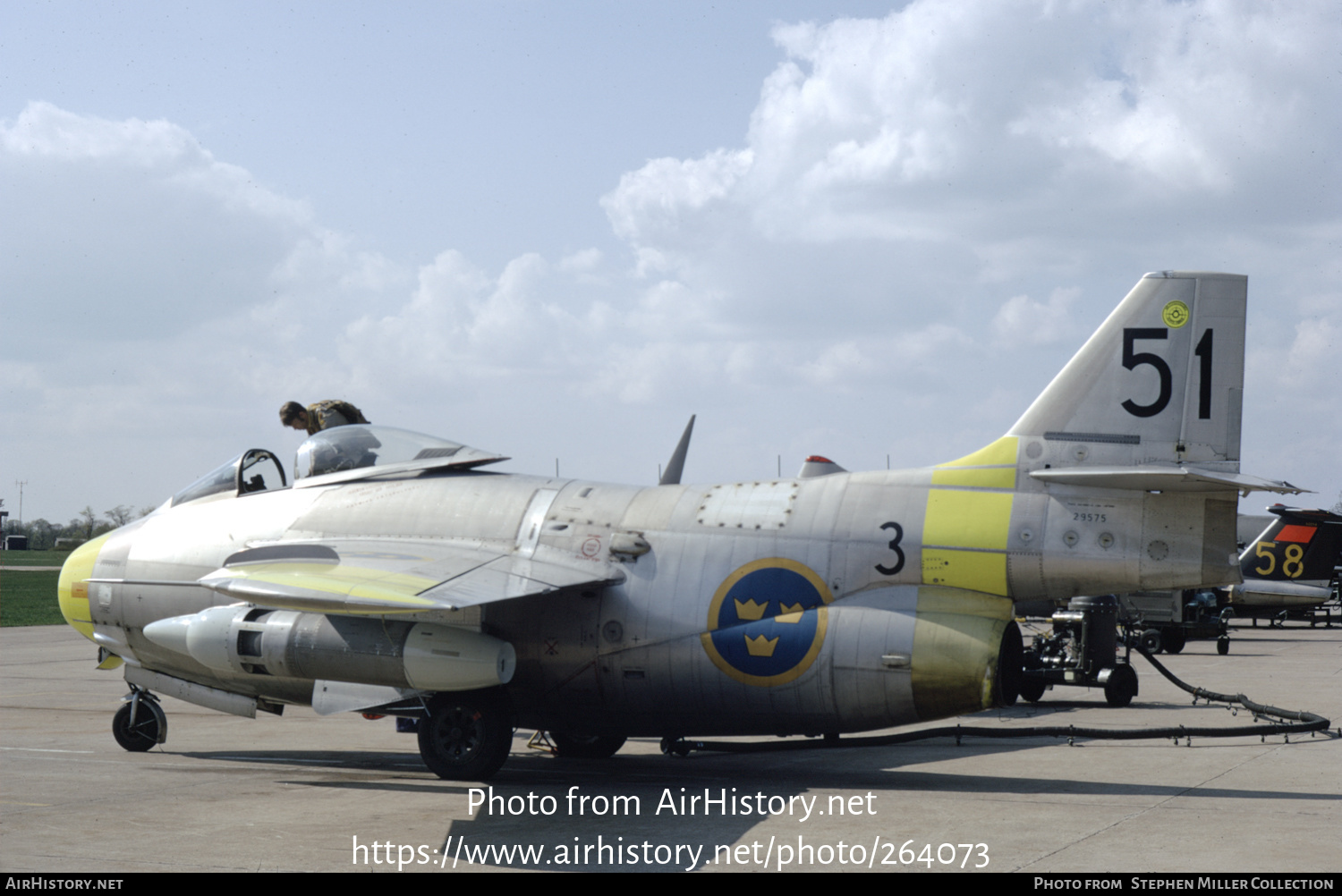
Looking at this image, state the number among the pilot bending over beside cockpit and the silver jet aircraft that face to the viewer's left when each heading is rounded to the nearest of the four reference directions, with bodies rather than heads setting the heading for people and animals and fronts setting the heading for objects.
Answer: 2

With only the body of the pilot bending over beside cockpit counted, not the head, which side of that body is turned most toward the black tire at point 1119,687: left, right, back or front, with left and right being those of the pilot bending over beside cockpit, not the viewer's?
back

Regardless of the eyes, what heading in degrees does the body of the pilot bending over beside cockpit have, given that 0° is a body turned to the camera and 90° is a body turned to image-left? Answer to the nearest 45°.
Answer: approximately 90°

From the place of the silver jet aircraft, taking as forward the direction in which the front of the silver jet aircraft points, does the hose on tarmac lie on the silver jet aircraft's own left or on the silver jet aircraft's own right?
on the silver jet aircraft's own right

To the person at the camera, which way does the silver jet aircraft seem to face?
facing to the left of the viewer

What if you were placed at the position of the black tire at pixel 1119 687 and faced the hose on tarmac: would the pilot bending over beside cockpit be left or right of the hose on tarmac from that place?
right

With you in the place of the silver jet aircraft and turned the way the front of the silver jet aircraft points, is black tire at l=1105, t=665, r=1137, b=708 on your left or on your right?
on your right
